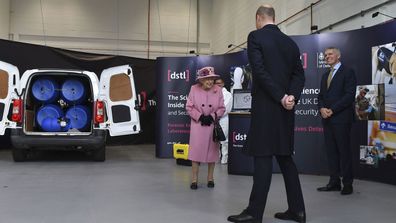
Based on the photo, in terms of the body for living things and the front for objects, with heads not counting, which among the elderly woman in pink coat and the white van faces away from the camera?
the white van

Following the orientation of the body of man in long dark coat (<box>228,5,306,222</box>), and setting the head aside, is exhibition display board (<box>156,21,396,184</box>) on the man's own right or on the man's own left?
on the man's own right

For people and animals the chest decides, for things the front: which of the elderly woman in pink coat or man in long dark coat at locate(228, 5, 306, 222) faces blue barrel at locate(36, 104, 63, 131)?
the man in long dark coat

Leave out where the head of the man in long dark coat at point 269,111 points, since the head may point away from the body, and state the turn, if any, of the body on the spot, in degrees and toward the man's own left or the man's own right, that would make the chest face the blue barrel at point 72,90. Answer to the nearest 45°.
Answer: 0° — they already face it

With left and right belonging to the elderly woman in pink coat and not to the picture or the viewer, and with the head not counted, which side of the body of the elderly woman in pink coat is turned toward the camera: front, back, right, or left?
front

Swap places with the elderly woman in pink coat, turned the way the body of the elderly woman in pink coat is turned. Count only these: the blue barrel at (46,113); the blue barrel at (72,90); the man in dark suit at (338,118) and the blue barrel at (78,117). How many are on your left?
1

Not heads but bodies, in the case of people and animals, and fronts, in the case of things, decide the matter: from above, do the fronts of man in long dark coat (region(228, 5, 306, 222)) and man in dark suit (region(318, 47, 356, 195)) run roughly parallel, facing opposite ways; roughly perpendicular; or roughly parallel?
roughly perpendicular

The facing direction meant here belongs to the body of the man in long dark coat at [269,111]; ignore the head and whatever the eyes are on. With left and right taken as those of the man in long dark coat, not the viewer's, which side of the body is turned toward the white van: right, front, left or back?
front

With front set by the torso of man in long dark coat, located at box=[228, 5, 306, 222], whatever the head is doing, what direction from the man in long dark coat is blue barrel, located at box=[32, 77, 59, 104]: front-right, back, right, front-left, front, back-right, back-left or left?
front

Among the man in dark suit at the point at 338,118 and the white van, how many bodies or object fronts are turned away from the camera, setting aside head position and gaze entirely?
1

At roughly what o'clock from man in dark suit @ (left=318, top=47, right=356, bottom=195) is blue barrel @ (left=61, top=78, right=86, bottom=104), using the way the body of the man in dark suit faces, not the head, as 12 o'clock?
The blue barrel is roughly at 2 o'clock from the man in dark suit.

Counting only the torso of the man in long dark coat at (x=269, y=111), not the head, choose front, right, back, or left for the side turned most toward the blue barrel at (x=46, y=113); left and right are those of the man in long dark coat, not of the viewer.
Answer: front

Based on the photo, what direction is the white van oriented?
away from the camera

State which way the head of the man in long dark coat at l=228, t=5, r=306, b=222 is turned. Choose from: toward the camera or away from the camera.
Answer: away from the camera

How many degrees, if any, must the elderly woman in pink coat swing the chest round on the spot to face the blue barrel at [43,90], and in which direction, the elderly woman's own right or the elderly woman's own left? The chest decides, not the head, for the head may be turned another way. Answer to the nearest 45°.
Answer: approximately 135° to the elderly woman's own right

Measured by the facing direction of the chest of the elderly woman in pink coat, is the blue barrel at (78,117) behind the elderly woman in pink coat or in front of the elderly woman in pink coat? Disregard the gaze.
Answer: behind

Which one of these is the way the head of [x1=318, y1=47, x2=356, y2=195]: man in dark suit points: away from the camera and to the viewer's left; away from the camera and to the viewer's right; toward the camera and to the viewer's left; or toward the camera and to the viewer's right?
toward the camera and to the viewer's left

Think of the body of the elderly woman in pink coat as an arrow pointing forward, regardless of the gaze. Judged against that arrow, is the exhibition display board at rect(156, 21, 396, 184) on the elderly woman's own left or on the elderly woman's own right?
on the elderly woman's own left

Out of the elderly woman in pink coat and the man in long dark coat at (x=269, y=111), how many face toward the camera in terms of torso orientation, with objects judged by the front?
1
